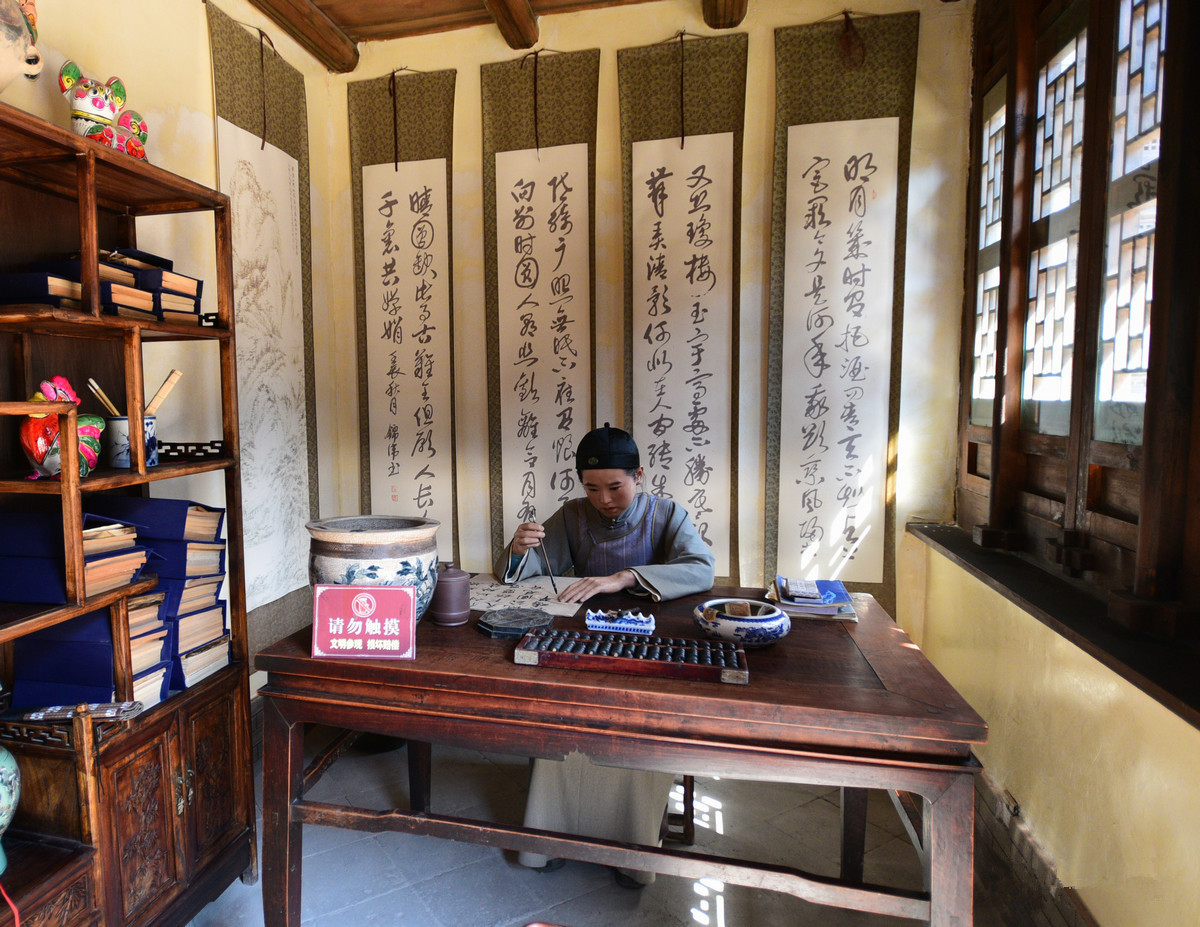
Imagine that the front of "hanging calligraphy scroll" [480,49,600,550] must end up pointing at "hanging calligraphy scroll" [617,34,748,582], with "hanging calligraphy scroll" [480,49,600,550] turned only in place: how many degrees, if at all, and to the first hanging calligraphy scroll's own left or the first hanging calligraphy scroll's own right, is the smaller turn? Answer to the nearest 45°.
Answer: approximately 90° to the first hanging calligraphy scroll's own left

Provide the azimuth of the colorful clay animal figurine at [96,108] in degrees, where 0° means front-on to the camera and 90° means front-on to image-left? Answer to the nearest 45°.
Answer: approximately 45°

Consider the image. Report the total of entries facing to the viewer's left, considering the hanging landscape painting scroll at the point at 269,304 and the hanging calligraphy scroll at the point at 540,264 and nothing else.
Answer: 0

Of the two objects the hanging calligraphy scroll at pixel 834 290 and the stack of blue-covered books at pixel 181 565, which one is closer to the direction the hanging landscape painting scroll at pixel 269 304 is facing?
the hanging calligraphy scroll

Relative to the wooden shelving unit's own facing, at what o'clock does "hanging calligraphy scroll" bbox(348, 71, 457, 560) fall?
The hanging calligraphy scroll is roughly at 9 o'clock from the wooden shelving unit.

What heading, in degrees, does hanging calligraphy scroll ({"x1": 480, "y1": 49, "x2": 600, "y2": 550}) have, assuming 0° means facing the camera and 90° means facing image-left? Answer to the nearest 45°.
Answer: approximately 0°

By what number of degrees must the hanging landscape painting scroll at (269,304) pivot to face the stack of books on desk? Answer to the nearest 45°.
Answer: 0° — it already faces it

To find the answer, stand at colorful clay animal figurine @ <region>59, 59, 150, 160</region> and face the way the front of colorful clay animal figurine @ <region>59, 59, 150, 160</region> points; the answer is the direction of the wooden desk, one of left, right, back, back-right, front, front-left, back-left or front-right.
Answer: left

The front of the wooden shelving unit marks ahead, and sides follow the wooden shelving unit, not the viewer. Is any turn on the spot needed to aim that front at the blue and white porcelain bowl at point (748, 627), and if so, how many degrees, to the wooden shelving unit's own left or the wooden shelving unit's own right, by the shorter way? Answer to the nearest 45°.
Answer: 0° — it already faces it

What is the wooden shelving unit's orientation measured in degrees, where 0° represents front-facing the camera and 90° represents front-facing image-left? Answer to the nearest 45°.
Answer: approximately 315°

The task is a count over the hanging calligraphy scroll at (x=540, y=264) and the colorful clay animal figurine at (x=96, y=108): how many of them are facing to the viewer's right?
0

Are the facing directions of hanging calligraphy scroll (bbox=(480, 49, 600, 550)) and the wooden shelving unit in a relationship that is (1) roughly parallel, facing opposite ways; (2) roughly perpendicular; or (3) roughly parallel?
roughly perpendicular

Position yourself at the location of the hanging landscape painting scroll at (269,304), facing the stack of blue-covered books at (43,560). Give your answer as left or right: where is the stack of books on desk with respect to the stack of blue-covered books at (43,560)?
left
